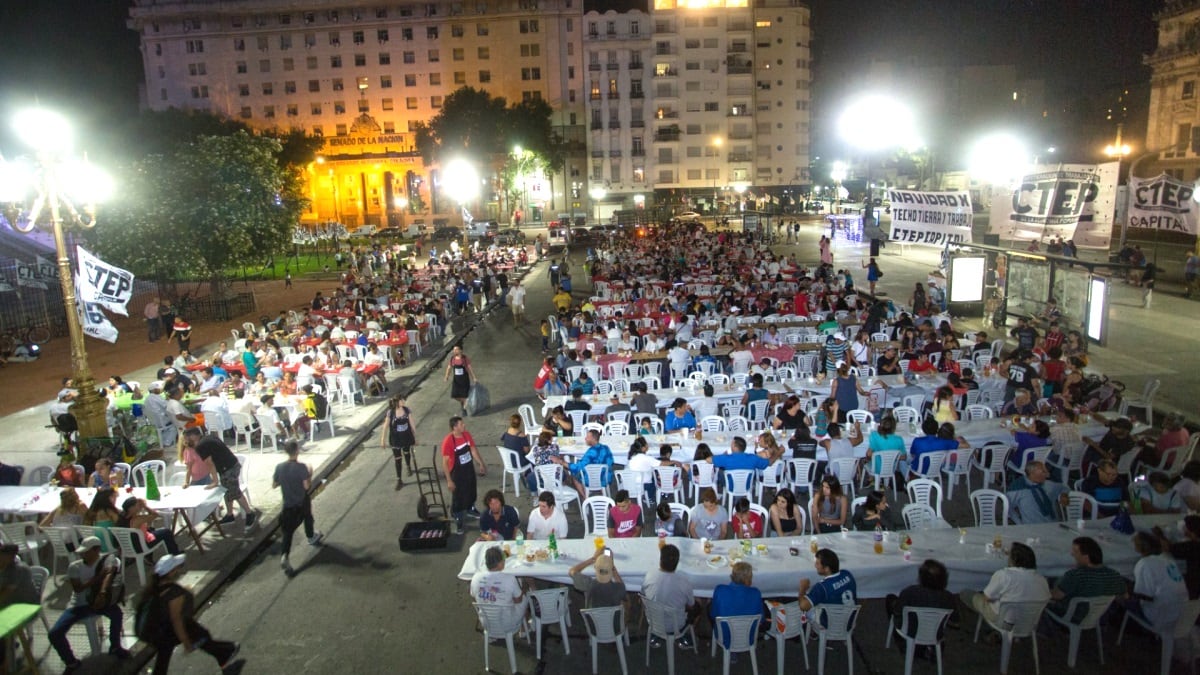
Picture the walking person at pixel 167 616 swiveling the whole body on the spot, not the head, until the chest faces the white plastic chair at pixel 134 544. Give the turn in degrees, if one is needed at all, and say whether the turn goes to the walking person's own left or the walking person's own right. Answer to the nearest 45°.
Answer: approximately 90° to the walking person's own left

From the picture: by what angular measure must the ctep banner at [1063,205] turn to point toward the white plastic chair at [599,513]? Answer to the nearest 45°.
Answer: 0° — it already faces it

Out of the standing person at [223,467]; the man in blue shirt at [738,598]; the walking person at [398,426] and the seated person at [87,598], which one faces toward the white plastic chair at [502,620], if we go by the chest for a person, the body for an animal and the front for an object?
the walking person at [398,426]

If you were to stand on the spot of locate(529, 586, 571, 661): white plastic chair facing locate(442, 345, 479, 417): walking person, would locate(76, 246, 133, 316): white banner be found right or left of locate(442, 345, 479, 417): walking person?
left

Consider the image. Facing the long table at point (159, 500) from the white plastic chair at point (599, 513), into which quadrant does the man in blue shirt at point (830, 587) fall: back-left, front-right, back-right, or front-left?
back-left

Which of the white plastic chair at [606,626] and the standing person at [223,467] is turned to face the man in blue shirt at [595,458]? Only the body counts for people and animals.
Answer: the white plastic chair

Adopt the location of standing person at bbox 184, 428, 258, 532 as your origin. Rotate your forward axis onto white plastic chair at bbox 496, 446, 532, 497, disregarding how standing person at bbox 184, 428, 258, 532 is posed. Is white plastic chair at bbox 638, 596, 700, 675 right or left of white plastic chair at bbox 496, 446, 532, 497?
right

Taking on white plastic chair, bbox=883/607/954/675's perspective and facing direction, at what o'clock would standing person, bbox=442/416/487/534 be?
The standing person is roughly at 11 o'clock from the white plastic chair.

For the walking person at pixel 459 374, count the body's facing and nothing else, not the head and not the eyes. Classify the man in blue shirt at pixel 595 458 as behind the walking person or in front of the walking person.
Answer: in front

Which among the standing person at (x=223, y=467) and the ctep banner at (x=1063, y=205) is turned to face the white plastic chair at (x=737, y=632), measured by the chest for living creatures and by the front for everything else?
the ctep banner

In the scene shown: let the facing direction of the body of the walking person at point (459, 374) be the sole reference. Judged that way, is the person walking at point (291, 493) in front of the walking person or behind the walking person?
in front

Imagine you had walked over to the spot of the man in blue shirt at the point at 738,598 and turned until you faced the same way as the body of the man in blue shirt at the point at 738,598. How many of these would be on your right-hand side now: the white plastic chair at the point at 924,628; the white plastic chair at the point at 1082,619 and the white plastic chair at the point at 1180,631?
3

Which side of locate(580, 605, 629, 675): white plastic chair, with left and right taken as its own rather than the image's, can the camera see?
back

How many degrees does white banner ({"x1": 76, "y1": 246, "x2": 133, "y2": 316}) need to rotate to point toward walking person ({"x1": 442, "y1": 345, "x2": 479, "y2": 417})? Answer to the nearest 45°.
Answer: approximately 90° to its left
